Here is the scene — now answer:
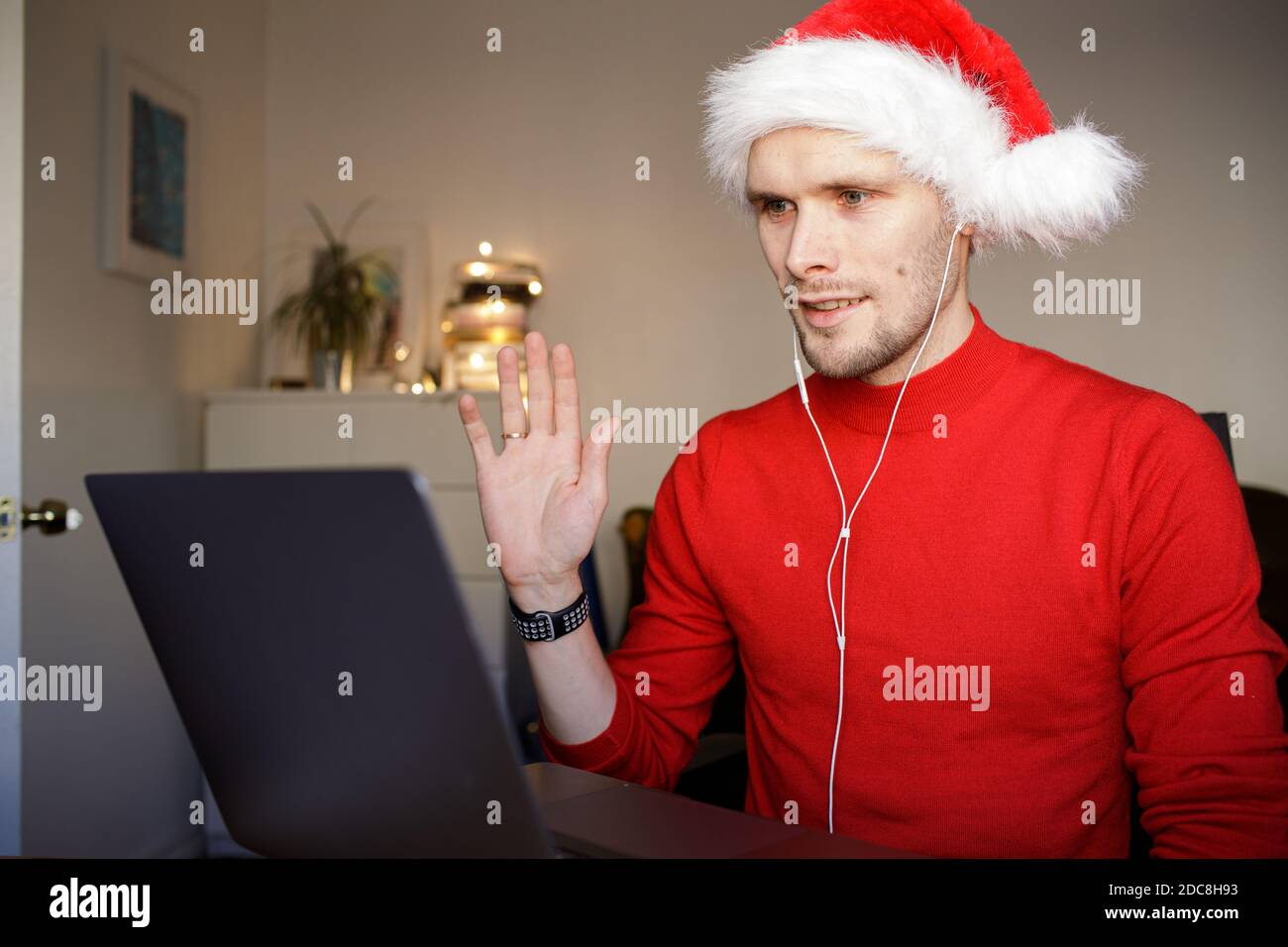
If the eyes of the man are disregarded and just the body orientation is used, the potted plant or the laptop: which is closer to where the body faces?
the laptop

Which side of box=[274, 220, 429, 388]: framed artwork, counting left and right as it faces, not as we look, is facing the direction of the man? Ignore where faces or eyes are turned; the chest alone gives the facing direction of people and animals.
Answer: front

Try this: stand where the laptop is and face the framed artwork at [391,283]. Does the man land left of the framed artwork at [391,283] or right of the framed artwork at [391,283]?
right

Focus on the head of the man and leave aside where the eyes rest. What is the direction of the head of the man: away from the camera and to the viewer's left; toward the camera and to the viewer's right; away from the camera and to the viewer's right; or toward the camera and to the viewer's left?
toward the camera and to the viewer's left

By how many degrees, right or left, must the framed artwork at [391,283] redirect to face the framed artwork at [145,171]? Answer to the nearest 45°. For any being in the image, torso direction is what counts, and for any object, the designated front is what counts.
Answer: approximately 45° to its right

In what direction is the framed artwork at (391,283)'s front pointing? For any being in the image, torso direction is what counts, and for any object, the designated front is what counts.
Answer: toward the camera

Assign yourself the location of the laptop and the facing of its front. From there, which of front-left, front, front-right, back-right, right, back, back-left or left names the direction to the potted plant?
front-left

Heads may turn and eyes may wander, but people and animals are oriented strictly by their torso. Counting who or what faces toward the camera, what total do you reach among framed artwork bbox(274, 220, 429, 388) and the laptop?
1

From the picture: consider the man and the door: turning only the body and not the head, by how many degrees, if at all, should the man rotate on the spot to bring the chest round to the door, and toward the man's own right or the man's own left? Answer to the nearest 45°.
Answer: approximately 45° to the man's own right

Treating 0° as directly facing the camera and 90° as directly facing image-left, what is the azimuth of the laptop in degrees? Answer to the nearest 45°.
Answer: approximately 225°

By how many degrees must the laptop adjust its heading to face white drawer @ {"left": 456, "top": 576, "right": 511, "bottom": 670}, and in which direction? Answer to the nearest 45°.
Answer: approximately 45° to its left

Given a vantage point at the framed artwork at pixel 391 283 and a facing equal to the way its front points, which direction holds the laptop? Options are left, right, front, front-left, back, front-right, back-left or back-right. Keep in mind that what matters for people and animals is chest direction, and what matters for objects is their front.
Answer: front

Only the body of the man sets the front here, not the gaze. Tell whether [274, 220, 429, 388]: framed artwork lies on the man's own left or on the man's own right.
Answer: on the man's own right

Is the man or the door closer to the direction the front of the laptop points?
the man

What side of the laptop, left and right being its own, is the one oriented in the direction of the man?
front
